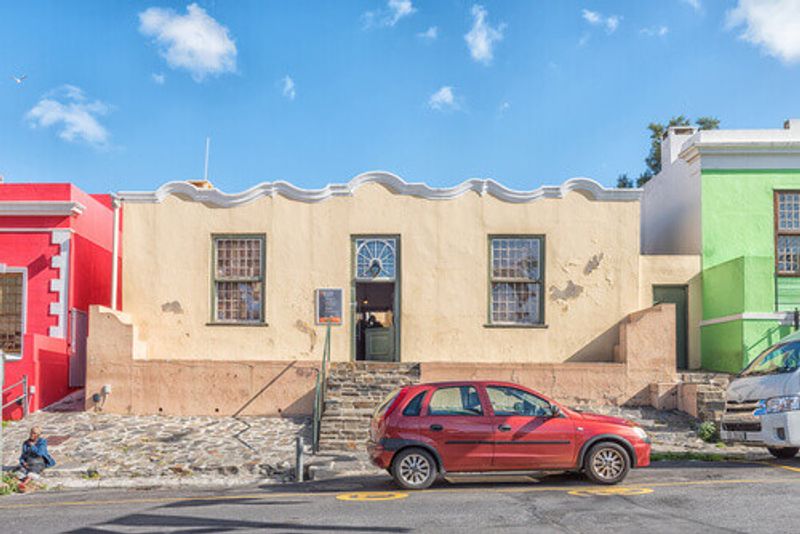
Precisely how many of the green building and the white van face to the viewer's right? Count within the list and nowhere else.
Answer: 0

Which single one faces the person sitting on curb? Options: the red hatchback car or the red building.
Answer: the red building

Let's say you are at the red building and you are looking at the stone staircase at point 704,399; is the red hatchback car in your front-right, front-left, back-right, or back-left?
front-right

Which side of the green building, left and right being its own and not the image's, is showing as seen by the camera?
front

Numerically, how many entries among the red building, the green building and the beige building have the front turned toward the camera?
3

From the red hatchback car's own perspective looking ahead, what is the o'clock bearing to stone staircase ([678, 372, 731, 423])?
The stone staircase is roughly at 10 o'clock from the red hatchback car.

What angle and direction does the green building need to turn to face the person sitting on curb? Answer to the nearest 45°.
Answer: approximately 45° to its right

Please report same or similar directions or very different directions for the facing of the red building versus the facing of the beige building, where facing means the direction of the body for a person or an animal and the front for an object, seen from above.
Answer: same or similar directions

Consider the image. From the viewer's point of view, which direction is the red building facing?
toward the camera

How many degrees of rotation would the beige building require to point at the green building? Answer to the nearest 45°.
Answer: approximately 90° to its left

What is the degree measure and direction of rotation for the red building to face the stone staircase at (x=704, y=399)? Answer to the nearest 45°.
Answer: approximately 45° to its left

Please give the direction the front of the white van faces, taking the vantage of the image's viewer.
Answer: facing the viewer and to the left of the viewer

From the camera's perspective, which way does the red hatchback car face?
to the viewer's right

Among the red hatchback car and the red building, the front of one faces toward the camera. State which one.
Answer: the red building

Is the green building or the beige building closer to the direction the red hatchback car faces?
the green building

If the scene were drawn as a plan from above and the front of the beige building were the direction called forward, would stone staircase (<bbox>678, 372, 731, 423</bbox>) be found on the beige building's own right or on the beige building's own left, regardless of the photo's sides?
on the beige building's own left

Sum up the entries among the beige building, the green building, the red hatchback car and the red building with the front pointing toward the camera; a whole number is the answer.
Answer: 3

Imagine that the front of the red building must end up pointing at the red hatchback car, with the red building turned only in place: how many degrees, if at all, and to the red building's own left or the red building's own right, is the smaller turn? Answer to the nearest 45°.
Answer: approximately 45° to the red building's own left

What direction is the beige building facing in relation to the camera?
toward the camera

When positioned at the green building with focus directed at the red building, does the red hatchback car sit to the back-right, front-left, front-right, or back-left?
front-left
